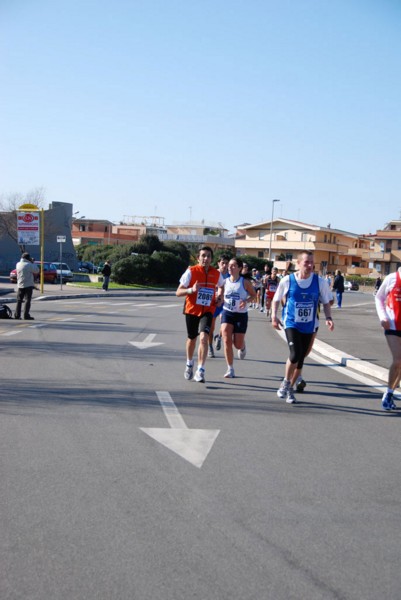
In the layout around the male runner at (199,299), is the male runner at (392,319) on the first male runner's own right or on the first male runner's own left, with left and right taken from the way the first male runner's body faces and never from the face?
on the first male runner's own left

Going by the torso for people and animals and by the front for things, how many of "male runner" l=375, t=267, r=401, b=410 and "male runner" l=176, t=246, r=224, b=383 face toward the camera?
2

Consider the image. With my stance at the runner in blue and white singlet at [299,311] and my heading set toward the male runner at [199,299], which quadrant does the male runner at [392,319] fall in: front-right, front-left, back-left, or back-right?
back-right

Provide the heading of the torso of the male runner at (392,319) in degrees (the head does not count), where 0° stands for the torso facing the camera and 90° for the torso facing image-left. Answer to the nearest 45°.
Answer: approximately 0°

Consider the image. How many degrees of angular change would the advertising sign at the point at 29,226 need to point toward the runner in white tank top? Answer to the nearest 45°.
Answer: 0° — it already faces them

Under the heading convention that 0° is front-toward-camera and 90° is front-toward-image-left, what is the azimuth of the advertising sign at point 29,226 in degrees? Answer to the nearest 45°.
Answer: approximately 0°

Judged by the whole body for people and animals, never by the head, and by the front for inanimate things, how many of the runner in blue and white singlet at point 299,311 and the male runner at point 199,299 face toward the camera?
2
